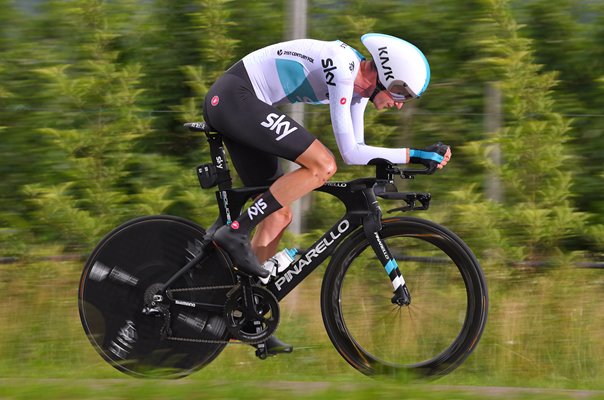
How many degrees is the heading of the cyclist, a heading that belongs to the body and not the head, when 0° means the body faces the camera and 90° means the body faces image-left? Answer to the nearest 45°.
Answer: approximately 270°

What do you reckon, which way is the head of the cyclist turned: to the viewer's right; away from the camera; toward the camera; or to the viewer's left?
to the viewer's right

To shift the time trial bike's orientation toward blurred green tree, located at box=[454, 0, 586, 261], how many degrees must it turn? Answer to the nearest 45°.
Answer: approximately 45° to its left

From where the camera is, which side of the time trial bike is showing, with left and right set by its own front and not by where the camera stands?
right

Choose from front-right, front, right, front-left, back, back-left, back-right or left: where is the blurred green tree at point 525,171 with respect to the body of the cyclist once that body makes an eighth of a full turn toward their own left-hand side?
front
